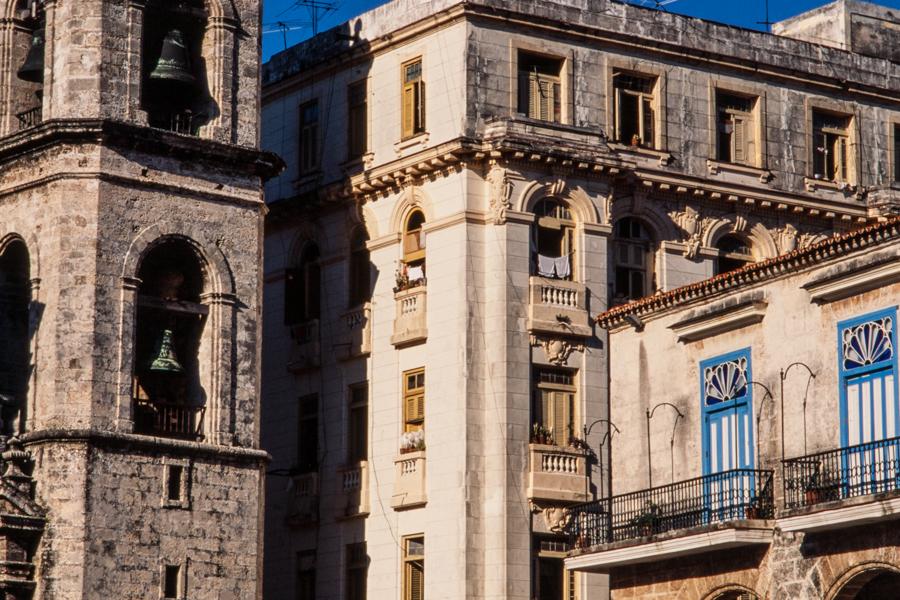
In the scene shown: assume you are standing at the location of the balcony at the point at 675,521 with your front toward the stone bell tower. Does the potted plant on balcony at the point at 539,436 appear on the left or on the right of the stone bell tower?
right

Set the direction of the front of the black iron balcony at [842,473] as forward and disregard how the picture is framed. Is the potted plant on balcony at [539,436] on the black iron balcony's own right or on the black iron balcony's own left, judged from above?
on the black iron balcony's own right

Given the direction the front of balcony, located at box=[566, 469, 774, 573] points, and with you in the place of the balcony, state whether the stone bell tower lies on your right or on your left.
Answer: on your right

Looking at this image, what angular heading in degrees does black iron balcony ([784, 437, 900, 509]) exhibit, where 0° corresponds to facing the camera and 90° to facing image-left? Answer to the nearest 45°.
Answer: approximately 45°

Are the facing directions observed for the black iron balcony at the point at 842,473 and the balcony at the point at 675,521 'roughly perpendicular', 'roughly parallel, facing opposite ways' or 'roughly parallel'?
roughly parallel

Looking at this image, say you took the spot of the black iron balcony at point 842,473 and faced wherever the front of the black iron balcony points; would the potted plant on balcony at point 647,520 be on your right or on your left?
on your right

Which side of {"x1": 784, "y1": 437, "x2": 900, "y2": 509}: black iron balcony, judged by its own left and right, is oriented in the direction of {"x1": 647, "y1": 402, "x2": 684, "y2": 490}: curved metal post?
right

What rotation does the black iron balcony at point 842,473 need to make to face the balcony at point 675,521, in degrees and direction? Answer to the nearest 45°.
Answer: approximately 90° to its right

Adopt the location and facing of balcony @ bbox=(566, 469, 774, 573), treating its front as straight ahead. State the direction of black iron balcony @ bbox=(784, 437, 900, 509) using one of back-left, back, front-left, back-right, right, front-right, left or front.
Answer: left

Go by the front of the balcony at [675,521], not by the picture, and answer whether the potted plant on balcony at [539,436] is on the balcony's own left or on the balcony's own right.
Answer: on the balcony's own right

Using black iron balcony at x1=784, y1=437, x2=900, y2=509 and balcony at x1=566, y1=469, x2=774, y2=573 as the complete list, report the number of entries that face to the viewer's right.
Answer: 0
